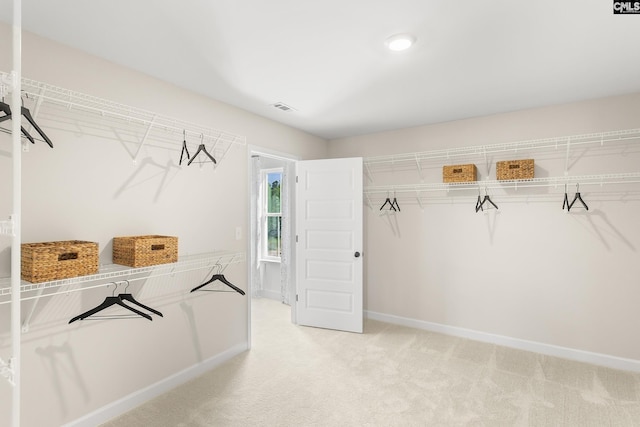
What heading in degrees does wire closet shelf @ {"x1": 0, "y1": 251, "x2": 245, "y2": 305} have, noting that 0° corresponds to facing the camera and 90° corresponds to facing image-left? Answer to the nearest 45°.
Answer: approximately 315°

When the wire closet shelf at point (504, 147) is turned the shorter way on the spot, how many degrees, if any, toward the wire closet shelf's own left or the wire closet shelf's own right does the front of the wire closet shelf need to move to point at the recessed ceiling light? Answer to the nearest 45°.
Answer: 0° — it already faces it

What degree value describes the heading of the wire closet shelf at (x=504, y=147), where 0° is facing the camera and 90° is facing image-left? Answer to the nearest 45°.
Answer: approximately 0°

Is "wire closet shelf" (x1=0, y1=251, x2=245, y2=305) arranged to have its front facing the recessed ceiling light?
yes

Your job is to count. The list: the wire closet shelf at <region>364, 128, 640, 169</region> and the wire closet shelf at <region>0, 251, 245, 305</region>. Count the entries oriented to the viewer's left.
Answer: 0

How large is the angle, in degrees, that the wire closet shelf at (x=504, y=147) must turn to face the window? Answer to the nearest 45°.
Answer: approximately 90° to its right

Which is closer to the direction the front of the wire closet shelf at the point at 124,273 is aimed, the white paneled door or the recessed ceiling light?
the recessed ceiling light

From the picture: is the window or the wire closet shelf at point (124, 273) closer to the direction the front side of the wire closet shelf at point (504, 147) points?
the wire closet shelf

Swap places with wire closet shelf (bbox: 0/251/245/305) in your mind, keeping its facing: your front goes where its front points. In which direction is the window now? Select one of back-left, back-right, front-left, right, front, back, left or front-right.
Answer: left

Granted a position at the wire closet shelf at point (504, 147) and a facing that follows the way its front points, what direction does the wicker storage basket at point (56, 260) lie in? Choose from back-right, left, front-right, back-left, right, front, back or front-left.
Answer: front-right

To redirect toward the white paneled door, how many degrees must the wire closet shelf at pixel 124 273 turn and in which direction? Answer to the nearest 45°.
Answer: approximately 45° to its left
